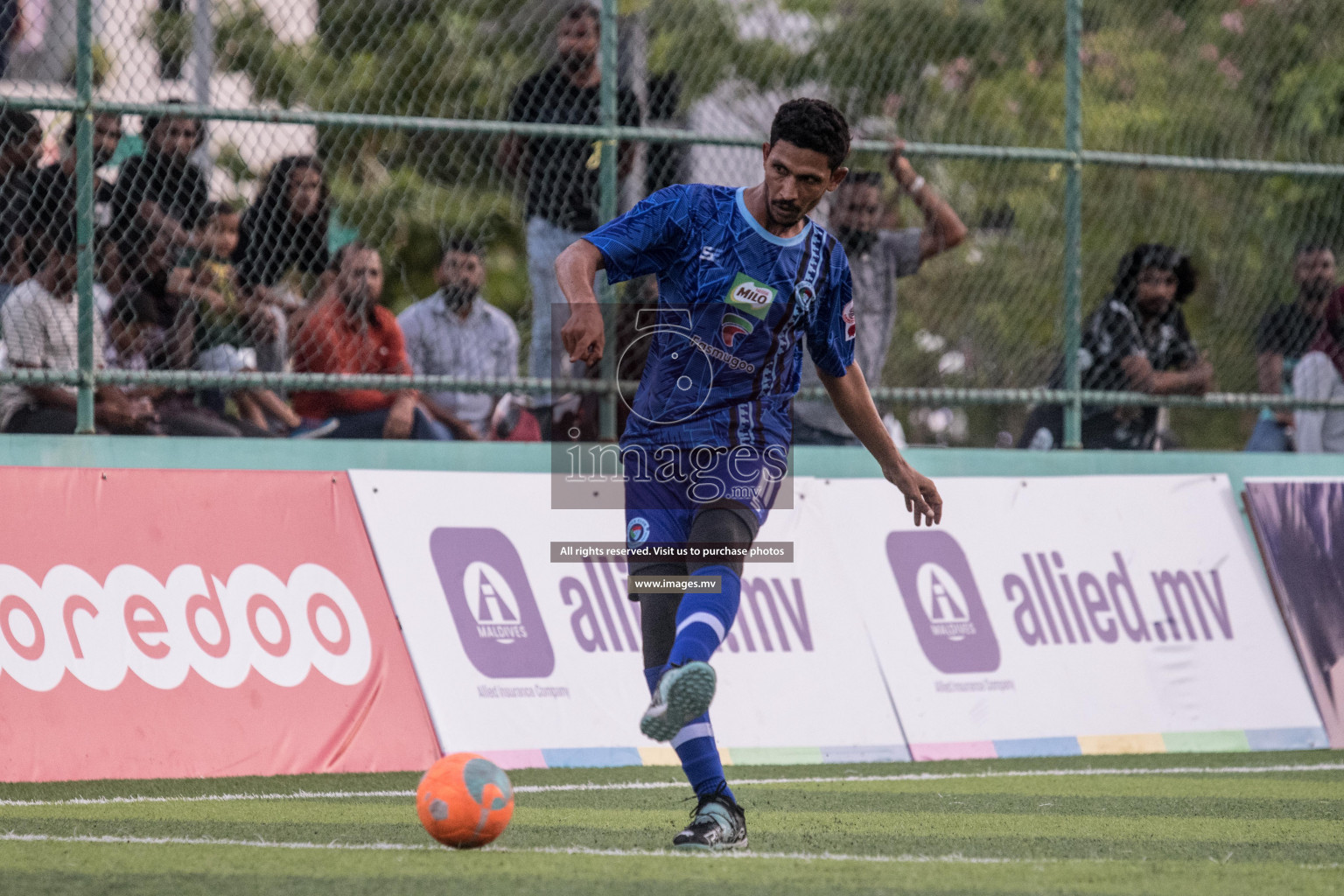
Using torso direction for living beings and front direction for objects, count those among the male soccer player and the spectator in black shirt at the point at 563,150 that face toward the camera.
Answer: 2

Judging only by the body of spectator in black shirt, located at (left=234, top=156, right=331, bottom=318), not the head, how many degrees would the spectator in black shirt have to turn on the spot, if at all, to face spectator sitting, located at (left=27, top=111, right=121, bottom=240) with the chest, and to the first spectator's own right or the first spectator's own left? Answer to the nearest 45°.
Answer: approximately 135° to the first spectator's own right

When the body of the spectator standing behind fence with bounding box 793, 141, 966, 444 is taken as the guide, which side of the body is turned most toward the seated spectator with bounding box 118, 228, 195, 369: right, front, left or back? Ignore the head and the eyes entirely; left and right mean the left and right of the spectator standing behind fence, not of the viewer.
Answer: right

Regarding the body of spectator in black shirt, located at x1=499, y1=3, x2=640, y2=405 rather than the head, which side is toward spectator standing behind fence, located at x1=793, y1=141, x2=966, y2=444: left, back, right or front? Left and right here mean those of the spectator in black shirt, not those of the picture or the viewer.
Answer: left

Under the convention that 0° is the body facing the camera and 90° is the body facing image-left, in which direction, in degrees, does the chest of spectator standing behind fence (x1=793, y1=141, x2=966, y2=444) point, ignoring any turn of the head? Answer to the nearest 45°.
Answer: approximately 0°

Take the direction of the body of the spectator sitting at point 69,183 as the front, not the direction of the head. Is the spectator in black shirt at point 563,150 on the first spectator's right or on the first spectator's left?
on the first spectator's left

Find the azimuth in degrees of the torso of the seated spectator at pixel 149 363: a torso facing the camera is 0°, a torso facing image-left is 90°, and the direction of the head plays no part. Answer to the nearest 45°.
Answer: approximately 315°

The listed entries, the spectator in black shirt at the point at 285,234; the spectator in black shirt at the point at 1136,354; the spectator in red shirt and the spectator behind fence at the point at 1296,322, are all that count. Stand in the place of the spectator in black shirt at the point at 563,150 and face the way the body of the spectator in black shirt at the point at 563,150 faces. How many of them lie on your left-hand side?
2
